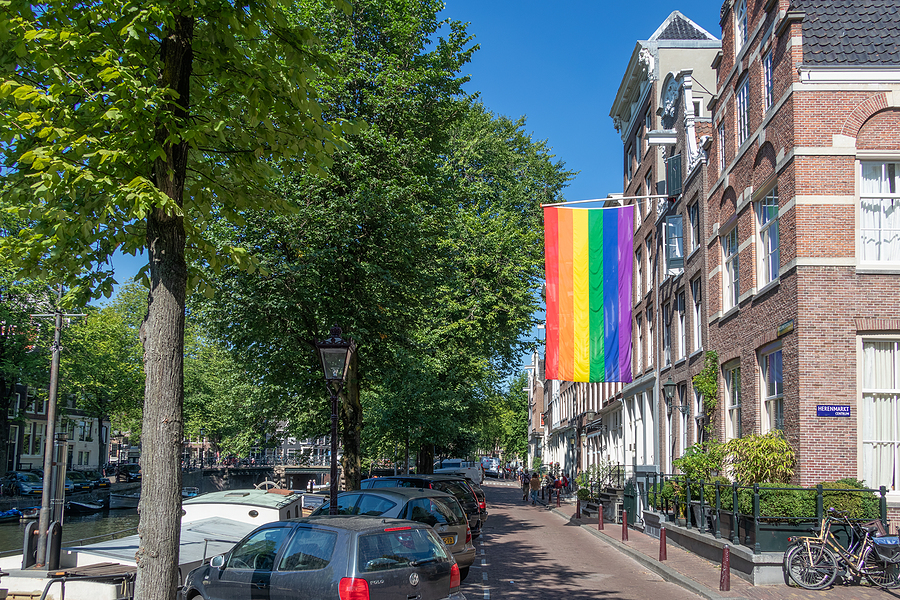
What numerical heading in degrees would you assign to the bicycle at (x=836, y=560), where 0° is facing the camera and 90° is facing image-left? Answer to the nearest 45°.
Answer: approximately 90°

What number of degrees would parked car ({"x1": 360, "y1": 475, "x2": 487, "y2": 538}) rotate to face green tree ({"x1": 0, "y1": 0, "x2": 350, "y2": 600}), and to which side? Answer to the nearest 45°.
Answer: approximately 135° to its left

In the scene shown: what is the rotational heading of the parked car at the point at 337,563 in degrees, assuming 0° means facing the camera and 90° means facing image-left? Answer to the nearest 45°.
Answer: approximately 135°

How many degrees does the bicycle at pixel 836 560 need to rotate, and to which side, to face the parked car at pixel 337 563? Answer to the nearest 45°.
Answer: approximately 45° to its left

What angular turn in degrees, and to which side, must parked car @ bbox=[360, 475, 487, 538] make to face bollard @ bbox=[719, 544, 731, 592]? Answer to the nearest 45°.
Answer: approximately 180°

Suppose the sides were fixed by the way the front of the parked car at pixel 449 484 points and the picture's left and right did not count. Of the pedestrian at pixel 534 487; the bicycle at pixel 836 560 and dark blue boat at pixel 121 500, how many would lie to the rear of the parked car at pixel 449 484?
1

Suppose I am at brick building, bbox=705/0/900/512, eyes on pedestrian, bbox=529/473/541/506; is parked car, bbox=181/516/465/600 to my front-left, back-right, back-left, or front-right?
back-left
